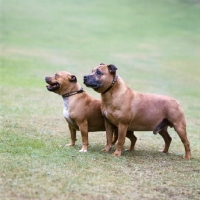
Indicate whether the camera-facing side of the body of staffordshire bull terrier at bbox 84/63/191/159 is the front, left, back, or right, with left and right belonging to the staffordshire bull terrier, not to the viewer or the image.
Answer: left

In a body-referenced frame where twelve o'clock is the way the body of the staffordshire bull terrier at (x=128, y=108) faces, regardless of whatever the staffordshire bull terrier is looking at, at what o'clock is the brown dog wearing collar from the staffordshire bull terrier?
The brown dog wearing collar is roughly at 12 o'clock from the staffordshire bull terrier.
